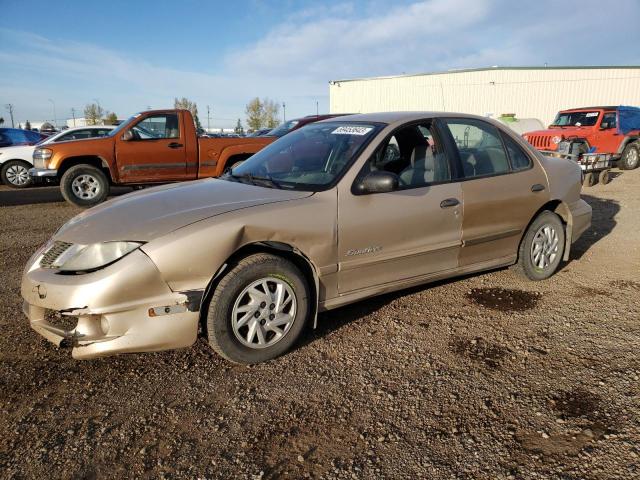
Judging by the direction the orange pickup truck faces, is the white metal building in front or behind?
behind

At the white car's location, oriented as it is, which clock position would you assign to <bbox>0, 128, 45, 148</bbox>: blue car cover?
The blue car cover is roughly at 3 o'clock from the white car.

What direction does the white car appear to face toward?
to the viewer's left

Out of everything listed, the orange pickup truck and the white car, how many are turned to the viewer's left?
2

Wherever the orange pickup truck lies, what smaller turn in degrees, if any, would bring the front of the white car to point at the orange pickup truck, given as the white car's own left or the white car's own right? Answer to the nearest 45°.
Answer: approximately 135° to the white car's own left

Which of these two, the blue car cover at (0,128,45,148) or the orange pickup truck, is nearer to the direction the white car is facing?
the blue car cover

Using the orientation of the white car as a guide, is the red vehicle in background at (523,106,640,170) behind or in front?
behind

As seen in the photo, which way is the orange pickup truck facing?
to the viewer's left

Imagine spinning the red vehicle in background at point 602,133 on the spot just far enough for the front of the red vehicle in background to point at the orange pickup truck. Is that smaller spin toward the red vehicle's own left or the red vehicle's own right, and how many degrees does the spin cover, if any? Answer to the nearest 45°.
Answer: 0° — it already faces it

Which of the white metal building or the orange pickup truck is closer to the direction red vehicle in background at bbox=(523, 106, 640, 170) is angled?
the orange pickup truck

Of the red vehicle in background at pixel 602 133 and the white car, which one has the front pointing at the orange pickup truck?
the red vehicle in background

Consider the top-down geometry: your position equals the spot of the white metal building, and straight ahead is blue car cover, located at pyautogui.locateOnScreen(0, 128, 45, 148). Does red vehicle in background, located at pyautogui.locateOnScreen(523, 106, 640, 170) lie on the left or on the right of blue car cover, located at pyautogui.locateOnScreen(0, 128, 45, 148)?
left

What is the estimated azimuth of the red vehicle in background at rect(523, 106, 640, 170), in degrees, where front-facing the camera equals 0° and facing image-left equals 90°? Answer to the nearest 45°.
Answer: approximately 45°

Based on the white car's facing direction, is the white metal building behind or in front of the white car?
behind

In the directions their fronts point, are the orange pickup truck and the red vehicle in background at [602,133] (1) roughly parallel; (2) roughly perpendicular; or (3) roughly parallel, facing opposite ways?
roughly parallel
